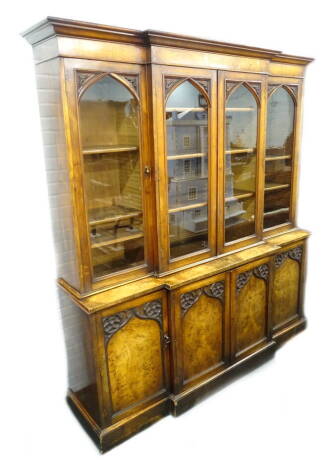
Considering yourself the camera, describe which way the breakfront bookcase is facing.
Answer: facing the viewer and to the right of the viewer
